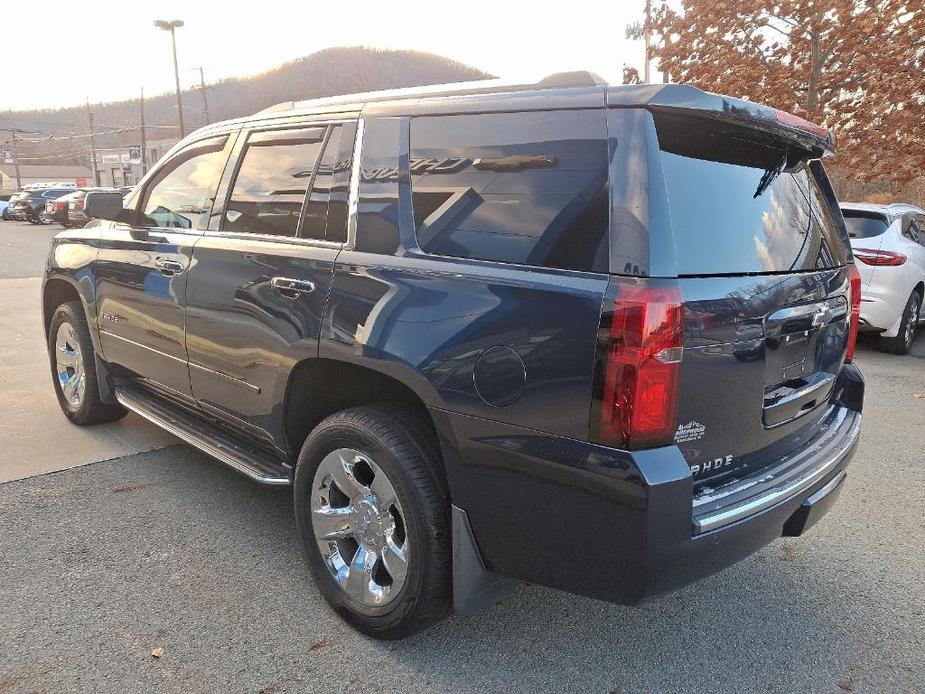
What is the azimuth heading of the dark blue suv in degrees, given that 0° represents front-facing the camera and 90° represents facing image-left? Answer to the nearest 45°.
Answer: approximately 135°

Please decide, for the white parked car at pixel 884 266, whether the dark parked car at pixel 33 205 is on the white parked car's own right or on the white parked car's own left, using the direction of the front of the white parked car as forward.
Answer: on the white parked car's own left

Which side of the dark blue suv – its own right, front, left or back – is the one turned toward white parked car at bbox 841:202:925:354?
right

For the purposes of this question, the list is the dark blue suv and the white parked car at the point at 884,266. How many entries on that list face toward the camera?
0
